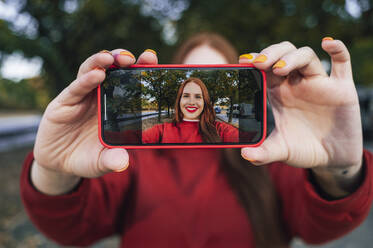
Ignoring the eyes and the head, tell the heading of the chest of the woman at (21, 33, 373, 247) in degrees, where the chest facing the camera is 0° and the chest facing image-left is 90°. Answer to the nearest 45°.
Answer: approximately 0°

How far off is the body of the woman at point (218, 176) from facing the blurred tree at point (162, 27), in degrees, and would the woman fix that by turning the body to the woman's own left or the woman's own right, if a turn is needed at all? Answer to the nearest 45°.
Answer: approximately 180°
